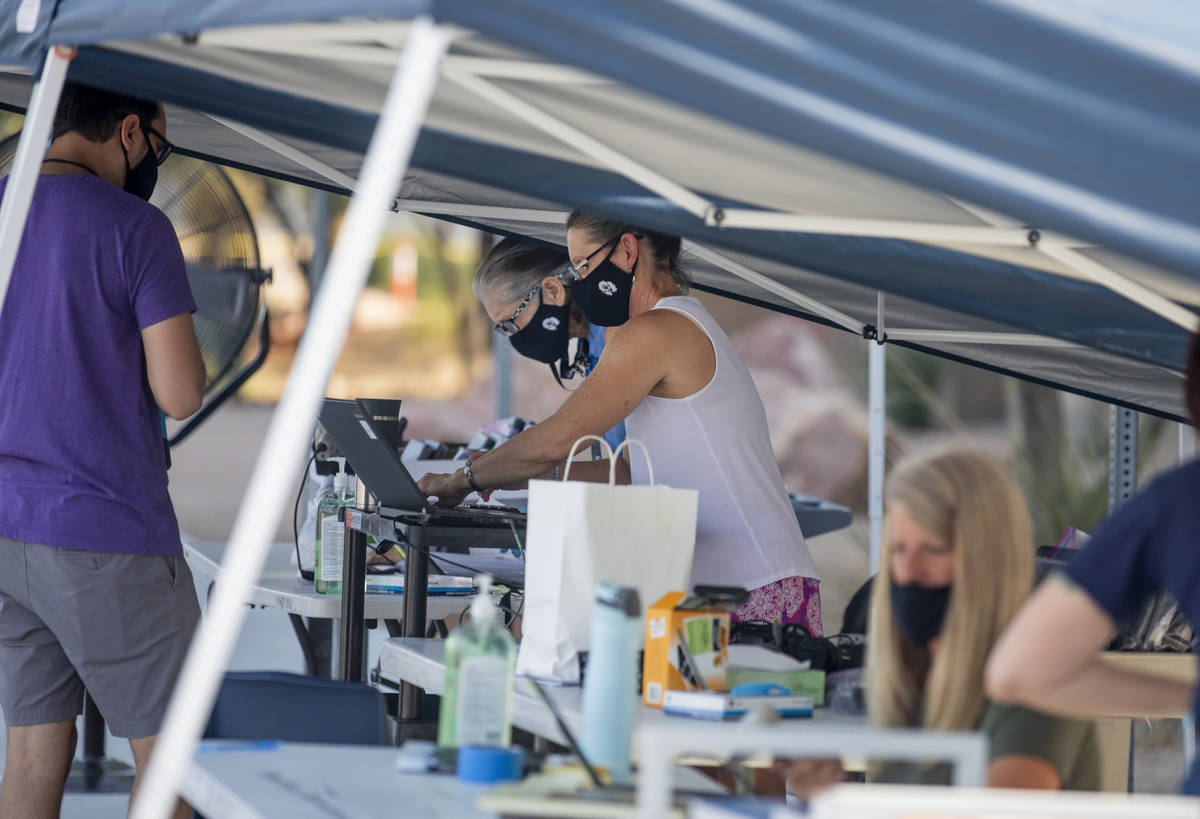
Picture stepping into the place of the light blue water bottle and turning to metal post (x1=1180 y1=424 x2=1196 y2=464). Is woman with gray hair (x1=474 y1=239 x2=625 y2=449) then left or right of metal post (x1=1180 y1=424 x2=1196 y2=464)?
left

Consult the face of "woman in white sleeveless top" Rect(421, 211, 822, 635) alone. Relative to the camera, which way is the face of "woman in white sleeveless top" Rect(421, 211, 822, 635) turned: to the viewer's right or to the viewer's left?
to the viewer's left

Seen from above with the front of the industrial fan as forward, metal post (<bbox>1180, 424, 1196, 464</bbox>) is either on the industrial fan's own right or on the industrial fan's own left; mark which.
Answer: on the industrial fan's own left

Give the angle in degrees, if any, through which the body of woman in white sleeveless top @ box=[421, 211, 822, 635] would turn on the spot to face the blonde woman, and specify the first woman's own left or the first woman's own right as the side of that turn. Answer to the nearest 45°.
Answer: approximately 90° to the first woman's own left

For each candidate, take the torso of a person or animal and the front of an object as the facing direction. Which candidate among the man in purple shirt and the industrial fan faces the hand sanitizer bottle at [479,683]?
the industrial fan

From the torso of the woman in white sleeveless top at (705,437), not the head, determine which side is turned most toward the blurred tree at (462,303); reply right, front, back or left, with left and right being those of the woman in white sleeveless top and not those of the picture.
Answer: right

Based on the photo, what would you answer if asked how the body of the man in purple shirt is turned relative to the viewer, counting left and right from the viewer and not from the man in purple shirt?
facing away from the viewer and to the right of the viewer

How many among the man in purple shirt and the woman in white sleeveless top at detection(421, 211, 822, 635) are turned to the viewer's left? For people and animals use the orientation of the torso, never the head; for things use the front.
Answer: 1

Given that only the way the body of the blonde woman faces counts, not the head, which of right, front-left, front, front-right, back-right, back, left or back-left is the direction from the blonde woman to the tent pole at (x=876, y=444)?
back-right

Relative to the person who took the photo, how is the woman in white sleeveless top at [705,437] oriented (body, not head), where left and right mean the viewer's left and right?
facing to the left of the viewer

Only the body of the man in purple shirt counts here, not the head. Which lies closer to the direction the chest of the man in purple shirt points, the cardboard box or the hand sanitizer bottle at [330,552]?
the hand sanitizer bottle

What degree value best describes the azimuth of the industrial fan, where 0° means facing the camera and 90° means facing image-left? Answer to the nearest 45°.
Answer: approximately 0°
